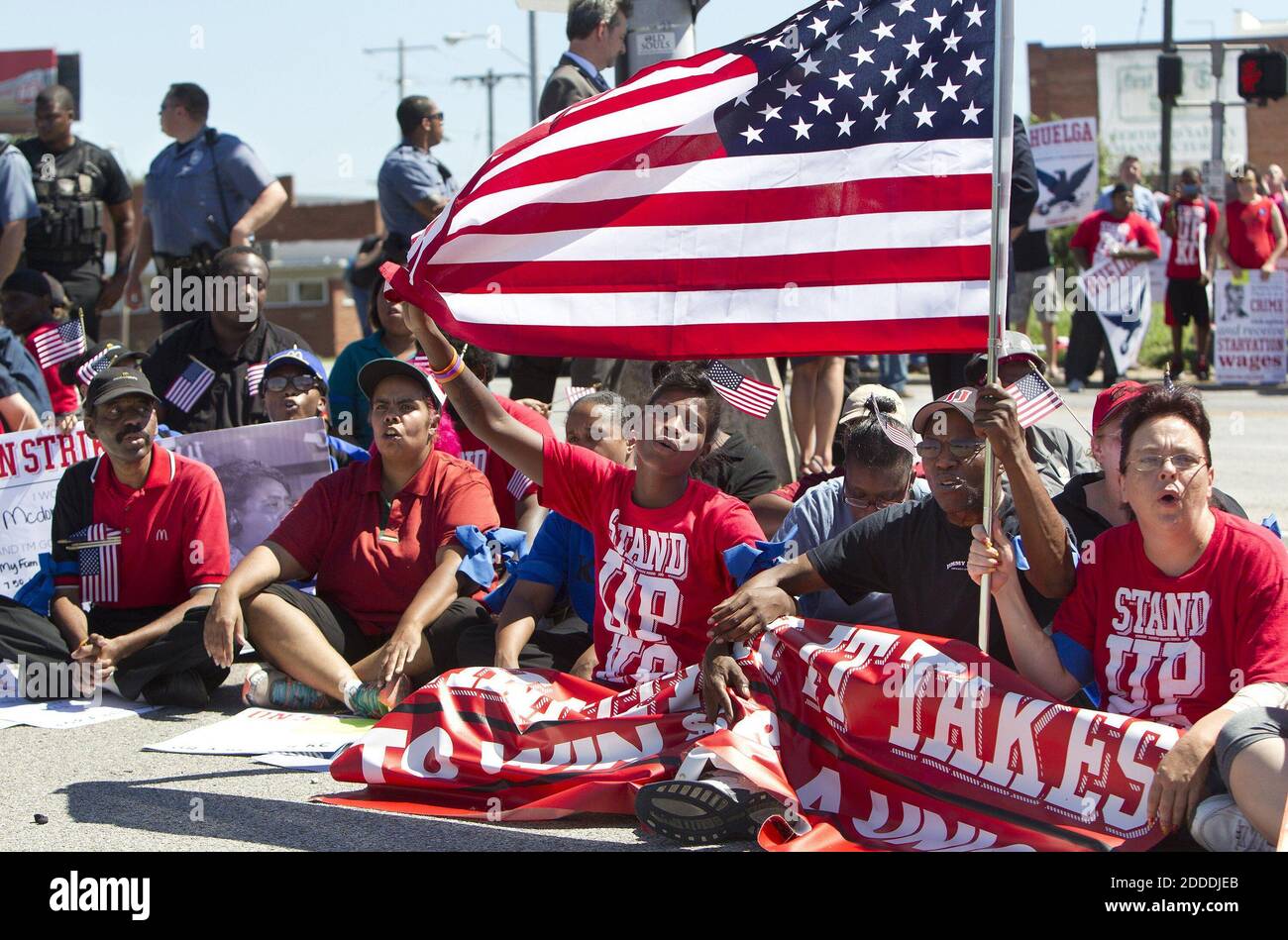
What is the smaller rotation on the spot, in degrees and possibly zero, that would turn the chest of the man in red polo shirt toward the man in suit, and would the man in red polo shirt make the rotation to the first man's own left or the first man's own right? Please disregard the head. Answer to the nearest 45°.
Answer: approximately 135° to the first man's own left

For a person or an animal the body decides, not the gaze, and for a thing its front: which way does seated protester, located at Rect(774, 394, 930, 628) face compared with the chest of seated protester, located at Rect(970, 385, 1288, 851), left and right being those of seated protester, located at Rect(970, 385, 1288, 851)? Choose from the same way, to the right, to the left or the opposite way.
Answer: the same way

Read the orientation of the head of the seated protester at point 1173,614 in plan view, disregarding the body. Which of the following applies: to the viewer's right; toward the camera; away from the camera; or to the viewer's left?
toward the camera

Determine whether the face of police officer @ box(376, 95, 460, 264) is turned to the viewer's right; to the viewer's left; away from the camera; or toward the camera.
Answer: to the viewer's right

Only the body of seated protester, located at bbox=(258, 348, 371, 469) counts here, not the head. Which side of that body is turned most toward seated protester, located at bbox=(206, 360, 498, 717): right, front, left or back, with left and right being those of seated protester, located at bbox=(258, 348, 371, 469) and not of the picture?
front

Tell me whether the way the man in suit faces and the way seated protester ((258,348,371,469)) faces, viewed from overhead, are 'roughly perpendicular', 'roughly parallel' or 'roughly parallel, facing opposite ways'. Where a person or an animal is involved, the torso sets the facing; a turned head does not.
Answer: roughly perpendicular

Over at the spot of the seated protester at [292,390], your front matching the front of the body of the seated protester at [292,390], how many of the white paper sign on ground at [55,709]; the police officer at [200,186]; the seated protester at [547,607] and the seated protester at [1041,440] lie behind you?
1

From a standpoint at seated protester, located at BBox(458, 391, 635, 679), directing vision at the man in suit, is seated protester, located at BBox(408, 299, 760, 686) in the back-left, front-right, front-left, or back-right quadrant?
back-right

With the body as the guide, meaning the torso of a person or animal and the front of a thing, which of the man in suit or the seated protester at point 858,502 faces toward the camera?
the seated protester

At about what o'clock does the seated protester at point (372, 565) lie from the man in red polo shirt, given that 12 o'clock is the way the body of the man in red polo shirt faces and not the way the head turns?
The seated protester is roughly at 10 o'clock from the man in red polo shirt.

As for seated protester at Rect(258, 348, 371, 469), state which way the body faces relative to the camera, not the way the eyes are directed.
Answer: toward the camera

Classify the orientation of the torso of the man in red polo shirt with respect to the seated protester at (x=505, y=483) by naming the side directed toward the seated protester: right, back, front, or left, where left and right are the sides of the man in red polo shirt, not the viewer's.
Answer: left

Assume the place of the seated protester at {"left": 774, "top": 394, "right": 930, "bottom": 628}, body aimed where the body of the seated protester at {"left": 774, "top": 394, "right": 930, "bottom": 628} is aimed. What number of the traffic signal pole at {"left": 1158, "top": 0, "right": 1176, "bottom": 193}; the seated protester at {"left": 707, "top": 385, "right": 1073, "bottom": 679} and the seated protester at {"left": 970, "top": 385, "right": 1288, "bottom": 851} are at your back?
1

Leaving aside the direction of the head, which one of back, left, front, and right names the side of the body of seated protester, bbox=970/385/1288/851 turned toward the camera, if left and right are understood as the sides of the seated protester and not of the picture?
front
